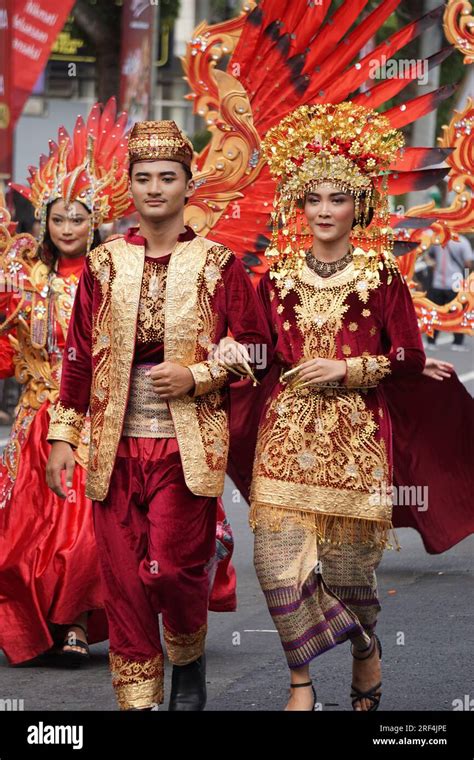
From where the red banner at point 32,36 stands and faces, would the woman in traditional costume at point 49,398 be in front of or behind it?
in front

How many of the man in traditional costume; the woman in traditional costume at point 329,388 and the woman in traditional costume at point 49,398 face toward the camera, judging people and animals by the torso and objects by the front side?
3

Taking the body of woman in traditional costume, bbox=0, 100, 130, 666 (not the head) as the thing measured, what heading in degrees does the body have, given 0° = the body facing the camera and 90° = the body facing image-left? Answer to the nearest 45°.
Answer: approximately 0°

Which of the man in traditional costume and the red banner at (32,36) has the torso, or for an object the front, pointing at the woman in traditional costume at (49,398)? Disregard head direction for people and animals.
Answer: the red banner

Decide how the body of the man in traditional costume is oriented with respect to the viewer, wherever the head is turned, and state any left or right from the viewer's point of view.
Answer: facing the viewer

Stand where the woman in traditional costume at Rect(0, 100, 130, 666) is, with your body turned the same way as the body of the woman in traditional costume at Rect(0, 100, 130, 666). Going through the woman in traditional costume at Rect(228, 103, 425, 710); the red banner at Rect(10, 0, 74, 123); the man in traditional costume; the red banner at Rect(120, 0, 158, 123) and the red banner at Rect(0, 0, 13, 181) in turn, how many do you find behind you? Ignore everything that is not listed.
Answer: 3

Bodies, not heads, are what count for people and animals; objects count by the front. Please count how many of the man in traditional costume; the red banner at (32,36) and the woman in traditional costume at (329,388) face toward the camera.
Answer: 3

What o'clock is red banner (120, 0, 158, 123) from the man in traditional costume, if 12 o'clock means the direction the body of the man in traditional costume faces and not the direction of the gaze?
The red banner is roughly at 6 o'clock from the man in traditional costume.

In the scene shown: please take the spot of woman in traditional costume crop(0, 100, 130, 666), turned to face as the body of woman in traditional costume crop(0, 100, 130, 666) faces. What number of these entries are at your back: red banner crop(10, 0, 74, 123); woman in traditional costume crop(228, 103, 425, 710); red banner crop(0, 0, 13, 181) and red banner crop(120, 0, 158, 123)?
3
